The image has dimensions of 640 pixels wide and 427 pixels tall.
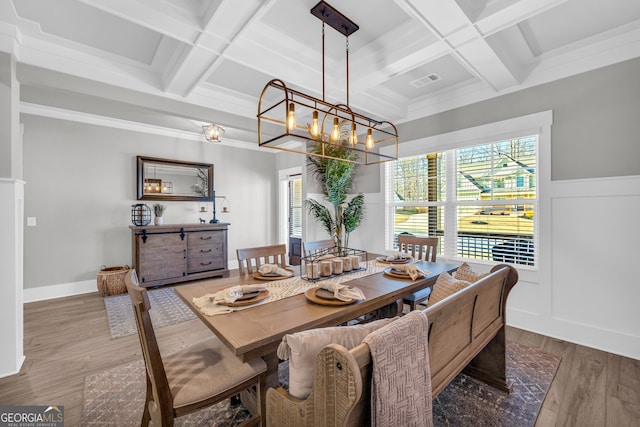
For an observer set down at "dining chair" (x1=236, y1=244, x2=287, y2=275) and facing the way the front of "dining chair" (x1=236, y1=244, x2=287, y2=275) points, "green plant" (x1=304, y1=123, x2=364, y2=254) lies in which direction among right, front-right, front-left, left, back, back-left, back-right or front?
left

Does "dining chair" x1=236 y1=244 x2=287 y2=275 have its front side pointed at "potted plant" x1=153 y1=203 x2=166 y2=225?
no

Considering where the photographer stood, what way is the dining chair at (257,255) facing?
facing the viewer and to the right of the viewer

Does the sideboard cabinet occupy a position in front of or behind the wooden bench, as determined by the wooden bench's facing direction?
in front

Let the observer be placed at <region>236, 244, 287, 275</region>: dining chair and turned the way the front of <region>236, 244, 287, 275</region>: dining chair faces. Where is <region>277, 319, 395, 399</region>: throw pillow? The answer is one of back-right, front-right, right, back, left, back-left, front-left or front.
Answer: front-right

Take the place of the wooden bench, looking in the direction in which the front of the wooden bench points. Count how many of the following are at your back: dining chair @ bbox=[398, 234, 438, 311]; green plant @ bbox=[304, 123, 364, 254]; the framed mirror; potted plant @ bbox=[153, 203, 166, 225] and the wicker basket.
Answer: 0

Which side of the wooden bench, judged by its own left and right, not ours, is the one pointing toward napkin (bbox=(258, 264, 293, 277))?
front

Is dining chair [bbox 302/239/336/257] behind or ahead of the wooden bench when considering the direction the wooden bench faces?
ahead

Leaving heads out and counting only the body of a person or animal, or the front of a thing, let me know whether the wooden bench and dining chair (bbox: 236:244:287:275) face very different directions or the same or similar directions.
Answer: very different directions

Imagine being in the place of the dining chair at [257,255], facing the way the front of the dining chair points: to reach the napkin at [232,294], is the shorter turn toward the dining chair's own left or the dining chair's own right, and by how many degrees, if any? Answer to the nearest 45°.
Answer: approximately 45° to the dining chair's own right

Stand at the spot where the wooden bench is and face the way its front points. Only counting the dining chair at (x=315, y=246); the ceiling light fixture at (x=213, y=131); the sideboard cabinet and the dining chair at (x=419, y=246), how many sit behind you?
0

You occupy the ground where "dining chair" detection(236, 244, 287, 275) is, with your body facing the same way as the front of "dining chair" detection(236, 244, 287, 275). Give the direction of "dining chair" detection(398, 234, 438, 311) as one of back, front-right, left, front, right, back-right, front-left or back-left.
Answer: front-left

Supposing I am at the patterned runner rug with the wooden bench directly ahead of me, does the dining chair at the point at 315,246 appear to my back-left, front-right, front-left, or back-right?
front-left

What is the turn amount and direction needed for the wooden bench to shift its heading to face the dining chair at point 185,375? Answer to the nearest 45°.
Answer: approximately 45° to its left

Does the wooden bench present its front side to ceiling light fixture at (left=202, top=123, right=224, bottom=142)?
yes

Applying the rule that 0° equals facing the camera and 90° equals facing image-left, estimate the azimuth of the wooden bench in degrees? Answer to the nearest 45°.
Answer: approximately 135°

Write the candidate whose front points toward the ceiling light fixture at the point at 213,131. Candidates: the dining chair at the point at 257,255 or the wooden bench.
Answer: the wooden bench
